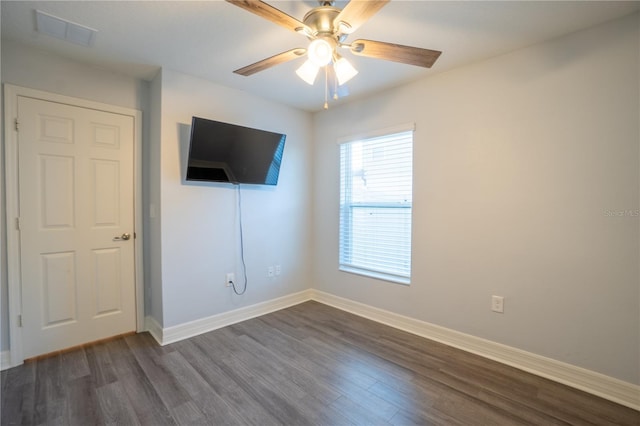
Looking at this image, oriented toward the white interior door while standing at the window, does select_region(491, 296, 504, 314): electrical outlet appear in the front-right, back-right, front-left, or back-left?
back-left

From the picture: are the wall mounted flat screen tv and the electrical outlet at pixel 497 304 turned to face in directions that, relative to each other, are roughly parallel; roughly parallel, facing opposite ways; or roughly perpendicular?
roughly perpendicular

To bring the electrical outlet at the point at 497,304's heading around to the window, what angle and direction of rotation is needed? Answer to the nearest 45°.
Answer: approximately 90° to its right

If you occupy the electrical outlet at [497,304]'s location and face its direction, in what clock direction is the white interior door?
The white interior door is roughly at 2 o'clock from the electrical outlet.

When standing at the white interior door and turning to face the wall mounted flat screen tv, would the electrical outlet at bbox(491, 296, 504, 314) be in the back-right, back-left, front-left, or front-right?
front-right

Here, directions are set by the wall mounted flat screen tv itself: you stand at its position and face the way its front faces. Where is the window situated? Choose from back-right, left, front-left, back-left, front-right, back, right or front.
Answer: front-left

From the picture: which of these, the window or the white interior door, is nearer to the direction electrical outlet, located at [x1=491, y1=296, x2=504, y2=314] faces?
the white interior door

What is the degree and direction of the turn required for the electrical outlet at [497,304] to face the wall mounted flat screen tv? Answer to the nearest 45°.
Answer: approximately 90° to its right

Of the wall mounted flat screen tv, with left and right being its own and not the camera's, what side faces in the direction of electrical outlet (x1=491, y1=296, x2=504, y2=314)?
front

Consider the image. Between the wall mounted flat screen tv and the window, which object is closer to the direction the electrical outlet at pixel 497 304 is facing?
the wall mounted flat screen tv

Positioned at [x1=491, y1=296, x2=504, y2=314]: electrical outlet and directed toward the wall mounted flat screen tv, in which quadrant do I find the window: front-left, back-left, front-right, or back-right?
front-right

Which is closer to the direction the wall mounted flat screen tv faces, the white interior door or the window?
the window

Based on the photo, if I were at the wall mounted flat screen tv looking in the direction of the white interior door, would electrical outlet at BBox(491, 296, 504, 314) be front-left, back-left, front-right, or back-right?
back-left
